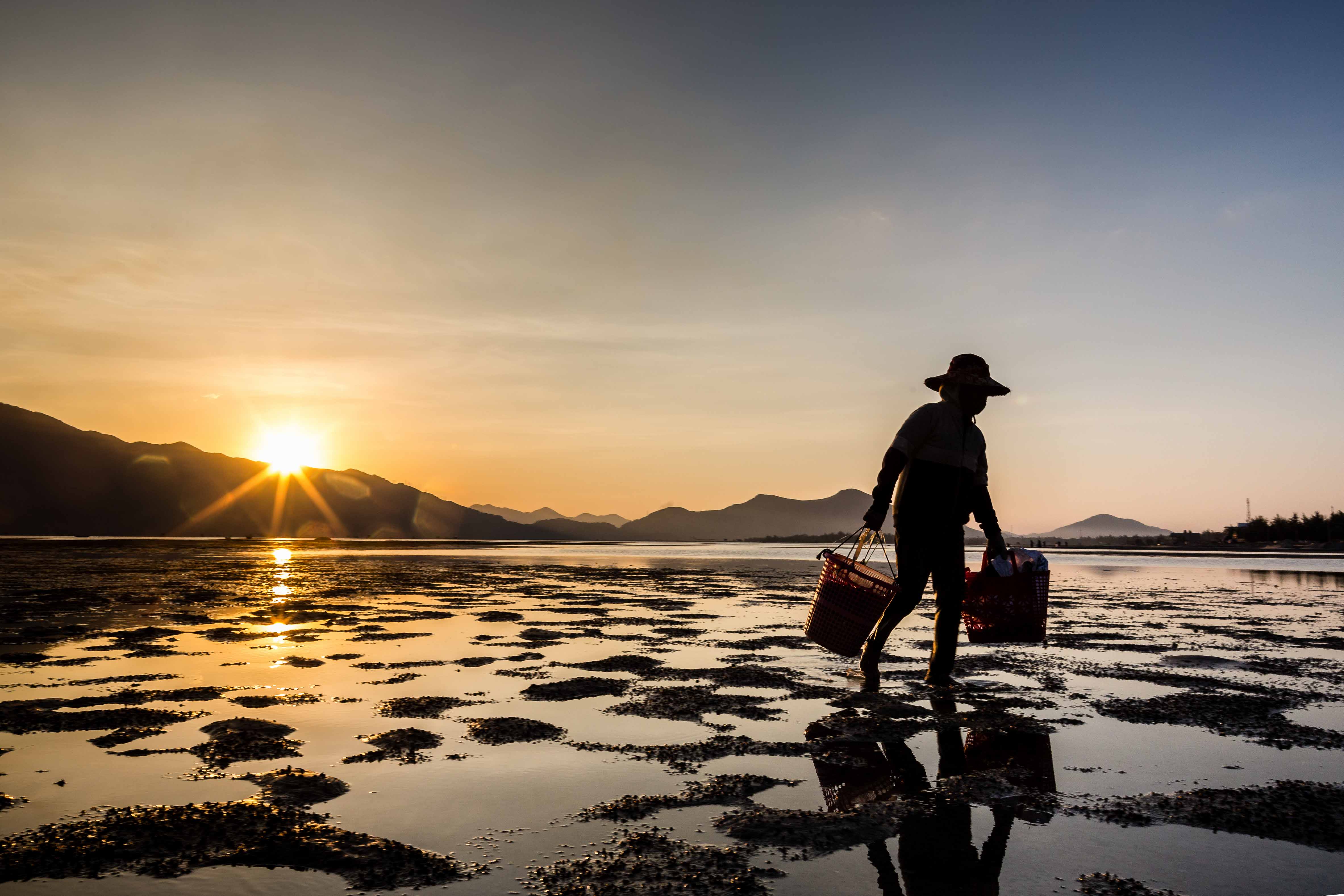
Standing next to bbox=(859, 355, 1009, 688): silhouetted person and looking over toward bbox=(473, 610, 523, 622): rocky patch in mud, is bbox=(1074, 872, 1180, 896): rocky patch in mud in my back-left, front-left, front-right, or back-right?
back-left

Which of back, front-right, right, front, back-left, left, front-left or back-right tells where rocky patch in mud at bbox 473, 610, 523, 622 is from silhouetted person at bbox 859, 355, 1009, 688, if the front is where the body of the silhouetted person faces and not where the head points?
back

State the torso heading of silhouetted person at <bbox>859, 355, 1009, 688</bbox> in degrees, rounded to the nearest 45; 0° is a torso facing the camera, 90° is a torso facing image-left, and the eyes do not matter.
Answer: approximately 315°

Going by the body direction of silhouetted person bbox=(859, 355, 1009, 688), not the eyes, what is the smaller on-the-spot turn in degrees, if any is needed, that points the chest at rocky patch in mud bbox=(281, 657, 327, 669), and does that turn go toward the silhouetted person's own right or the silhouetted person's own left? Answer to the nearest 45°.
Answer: approximately 135° to the silhouetted person's own right

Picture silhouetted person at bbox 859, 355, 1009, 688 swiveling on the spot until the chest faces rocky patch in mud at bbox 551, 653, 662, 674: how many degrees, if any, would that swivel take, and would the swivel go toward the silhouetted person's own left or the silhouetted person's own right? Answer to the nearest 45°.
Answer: approximately 135° to the silhouetted person's own right

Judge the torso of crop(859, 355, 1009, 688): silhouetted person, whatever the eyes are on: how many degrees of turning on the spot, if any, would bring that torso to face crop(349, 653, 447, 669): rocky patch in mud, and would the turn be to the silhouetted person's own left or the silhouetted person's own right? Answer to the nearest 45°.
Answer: approximately 135° to the silhouetted person's own right

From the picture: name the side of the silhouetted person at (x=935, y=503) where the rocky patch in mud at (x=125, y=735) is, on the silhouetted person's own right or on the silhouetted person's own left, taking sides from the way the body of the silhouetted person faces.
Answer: on the silhouetted person's own right
